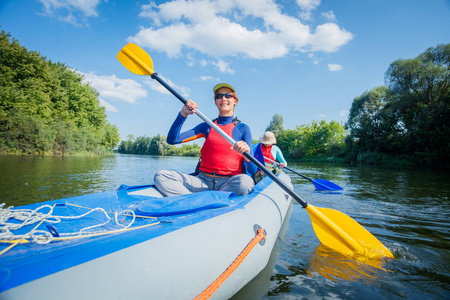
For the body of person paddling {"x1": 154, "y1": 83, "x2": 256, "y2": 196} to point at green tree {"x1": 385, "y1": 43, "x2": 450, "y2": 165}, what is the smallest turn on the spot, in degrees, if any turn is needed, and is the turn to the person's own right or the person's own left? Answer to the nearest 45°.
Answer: approximately 135° to the person's own left

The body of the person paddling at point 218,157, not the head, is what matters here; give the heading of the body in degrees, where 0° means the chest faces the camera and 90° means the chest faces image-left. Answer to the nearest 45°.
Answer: approximately 0°

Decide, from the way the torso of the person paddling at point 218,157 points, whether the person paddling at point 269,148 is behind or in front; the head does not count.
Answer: behind
